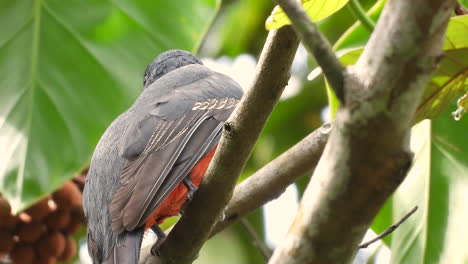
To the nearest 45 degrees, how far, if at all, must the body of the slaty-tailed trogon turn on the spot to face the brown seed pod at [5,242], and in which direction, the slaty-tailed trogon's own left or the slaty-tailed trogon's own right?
approximately 90° to the slaty-tailed trogon's own left

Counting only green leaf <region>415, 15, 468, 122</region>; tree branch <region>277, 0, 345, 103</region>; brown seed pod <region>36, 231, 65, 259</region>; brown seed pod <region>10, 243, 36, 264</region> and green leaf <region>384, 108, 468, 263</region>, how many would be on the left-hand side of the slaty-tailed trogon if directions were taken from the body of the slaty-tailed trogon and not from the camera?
2

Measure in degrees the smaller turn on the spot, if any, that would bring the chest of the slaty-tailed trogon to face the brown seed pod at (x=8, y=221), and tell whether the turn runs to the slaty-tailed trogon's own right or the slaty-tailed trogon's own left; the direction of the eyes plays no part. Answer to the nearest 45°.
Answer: approximately 90° to the slaty-tailed trogon's own left

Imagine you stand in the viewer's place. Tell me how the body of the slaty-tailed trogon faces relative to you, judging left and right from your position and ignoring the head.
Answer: facing away from the viewer and to the right of the viewer

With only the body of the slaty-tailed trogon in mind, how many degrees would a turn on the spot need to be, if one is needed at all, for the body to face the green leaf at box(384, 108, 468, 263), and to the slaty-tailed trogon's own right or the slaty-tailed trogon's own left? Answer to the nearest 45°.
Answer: approximately 90° to the slaty-tailed trogon's own right

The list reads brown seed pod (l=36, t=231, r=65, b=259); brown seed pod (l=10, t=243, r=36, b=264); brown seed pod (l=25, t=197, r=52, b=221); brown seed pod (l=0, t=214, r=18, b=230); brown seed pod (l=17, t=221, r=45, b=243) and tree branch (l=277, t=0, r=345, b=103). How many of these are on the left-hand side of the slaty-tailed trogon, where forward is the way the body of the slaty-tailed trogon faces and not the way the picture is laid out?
5

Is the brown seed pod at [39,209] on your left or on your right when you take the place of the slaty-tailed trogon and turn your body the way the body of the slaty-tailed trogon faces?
on your left

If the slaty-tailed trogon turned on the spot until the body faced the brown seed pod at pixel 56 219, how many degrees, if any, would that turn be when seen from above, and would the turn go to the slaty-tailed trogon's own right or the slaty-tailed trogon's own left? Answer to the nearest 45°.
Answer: approximately 90° to the slaty-tailed trogon's own left

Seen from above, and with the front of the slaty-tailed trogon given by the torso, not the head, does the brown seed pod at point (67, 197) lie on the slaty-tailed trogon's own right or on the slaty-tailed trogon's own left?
on the slaty-tailed trogon's own left

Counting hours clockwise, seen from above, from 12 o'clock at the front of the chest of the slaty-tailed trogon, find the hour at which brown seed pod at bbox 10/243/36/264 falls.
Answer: The brown seed pod is roughly at 9 o'clock from the slaty-tailed trogon.

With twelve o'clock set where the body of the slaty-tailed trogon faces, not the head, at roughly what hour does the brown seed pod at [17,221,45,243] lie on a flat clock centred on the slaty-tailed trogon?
The brown seed pod is roughly at 9 o'clock from the slaty-tailed trogon.

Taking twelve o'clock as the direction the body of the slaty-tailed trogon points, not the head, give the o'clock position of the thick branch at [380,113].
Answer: The thick branch is roughly at 4 o'clock from the slaty-tailed trogon.

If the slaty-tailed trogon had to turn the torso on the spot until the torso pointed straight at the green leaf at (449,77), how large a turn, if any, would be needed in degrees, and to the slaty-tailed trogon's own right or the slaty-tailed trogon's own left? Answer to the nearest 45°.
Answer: approximately 90° to the slaty-tailed trogon's own right
